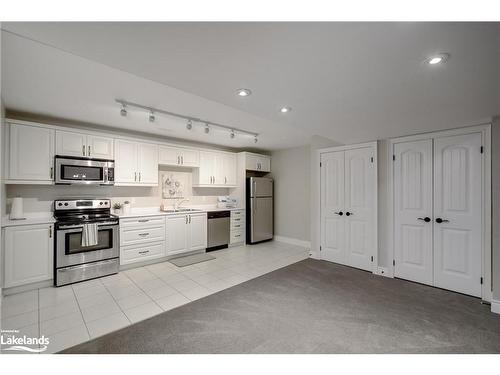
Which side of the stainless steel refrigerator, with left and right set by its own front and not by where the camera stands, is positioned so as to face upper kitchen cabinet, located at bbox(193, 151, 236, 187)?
right

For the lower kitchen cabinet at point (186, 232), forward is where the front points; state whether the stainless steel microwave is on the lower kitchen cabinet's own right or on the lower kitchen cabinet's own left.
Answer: on the lower kitchen cabinet's own right

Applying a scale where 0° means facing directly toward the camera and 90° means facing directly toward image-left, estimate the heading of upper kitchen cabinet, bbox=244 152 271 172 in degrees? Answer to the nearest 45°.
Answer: approximately 315°

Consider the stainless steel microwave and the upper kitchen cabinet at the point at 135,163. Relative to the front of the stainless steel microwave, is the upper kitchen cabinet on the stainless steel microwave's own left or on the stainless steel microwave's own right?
on the stainless steel microwave's own left

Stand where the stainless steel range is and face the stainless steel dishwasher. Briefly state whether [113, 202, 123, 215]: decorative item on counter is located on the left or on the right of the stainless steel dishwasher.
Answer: left

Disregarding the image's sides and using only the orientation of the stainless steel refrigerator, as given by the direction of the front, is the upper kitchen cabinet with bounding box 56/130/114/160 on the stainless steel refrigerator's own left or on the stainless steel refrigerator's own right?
on the stainless steel refrigerator's own right

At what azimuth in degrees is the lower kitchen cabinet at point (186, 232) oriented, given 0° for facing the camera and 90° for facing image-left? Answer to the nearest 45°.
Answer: approximately 315°
